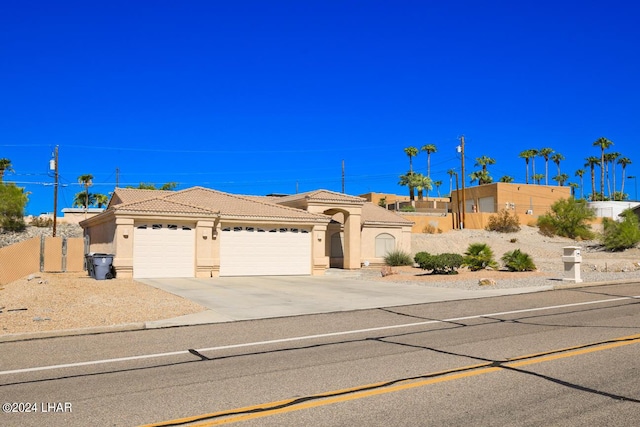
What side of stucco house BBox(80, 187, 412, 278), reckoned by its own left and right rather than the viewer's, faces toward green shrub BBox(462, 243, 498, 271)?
left

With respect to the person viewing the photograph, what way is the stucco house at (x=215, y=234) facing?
facing the viewer

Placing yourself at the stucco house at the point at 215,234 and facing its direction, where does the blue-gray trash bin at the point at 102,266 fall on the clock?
The blue-gray trash bin is roughly at 2 o'clock from the stucco house.

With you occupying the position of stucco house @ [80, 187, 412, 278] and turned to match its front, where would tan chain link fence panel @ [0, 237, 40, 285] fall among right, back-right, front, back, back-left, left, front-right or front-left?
right

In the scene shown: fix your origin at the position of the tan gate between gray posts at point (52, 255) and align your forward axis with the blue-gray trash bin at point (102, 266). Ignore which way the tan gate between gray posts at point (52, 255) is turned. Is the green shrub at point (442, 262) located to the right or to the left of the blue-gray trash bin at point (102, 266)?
left

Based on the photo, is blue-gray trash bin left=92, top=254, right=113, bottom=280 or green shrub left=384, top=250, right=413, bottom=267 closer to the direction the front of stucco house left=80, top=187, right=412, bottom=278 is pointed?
the blue-gray trash bin

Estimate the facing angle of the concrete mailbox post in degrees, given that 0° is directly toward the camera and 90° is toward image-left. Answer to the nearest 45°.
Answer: approximately 315°

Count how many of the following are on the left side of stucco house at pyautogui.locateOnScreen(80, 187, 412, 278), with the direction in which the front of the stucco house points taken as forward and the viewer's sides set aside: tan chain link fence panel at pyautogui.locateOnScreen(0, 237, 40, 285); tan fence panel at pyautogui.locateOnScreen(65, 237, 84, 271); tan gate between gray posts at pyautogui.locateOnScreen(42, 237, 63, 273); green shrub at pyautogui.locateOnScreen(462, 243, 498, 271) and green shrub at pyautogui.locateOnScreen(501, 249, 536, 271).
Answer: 2

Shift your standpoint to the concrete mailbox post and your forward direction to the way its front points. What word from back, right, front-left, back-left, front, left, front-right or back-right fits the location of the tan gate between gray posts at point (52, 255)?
back-right

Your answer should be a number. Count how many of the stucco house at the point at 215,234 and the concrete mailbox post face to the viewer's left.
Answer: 0
